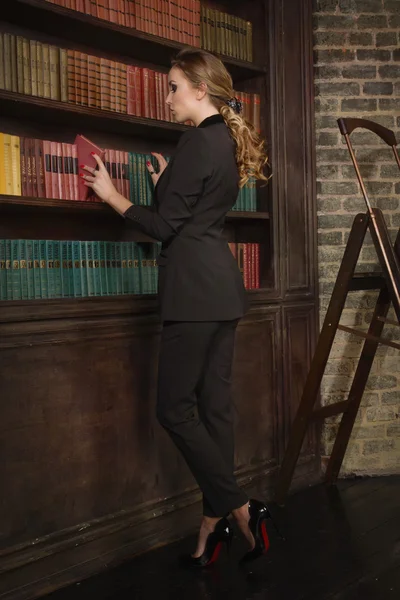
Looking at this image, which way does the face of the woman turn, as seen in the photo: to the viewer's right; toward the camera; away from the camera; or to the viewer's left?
to the viewer's left

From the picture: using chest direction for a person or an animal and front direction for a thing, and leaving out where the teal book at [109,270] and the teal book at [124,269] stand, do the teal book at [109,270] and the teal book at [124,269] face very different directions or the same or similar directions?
same or similar directions

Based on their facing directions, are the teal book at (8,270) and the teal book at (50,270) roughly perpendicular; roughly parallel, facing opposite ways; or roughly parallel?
roughly parallel
